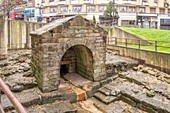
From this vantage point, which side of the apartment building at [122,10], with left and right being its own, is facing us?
front

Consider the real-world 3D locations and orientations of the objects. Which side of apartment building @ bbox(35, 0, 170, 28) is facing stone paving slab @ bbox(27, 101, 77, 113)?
front

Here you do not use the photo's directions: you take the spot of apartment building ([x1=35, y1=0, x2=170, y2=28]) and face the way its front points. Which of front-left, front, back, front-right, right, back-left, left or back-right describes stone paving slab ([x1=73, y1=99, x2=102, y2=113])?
front

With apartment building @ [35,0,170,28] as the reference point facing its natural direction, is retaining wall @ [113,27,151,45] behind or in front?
in front

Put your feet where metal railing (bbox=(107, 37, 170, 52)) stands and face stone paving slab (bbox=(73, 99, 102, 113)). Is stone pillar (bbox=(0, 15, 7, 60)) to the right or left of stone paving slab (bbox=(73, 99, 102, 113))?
right

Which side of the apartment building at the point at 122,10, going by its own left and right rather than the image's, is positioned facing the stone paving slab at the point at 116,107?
front

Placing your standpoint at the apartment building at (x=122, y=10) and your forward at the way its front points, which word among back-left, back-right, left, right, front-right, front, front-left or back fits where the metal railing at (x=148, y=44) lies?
front
